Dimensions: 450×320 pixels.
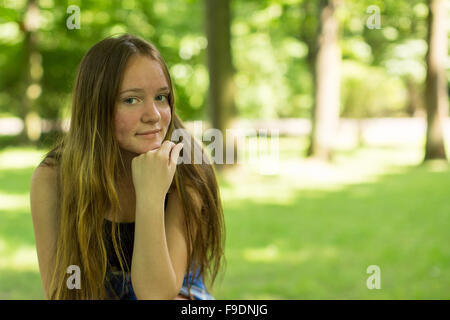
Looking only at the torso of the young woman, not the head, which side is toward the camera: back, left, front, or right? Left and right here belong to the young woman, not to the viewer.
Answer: front

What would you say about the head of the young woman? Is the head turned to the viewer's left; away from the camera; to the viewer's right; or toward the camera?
toward the camera
